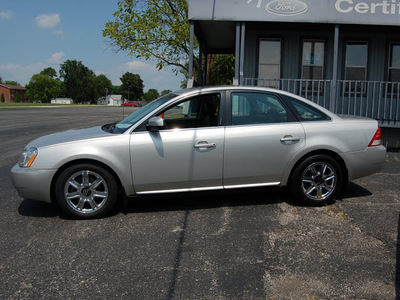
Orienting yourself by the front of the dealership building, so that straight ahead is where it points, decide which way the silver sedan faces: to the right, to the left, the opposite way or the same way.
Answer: to the right

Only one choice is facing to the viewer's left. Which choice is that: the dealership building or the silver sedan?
the silver sedan

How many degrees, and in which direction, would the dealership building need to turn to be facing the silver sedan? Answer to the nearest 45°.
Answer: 0° — it already faces it

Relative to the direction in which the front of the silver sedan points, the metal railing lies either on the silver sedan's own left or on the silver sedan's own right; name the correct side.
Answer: on the silver sedan's own right

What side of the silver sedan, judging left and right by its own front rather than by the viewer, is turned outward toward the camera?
left

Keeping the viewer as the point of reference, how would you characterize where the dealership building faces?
facing the viewer

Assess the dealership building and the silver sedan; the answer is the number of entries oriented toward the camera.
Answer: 1
